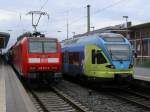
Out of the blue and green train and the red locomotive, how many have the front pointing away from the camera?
0

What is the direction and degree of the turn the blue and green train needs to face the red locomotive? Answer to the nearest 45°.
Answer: approximately 135° to its right

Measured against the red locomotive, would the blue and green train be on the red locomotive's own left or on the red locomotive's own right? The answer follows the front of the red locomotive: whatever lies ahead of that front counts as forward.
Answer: on the red locomotive's own left

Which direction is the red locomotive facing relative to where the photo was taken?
toward the camera
